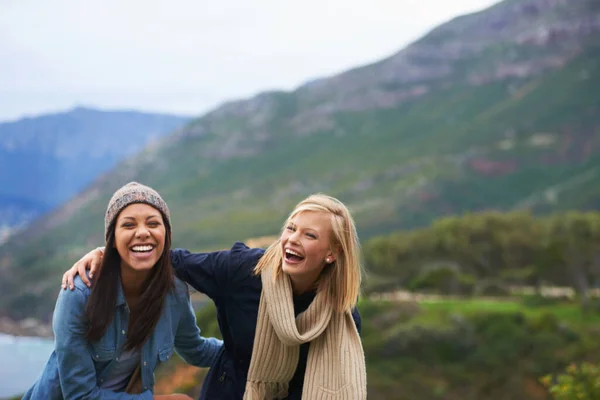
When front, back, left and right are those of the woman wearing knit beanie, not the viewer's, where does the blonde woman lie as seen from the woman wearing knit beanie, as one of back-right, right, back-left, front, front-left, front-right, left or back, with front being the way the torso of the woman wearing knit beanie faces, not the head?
left

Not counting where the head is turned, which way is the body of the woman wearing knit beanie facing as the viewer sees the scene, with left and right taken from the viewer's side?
facing the viewer

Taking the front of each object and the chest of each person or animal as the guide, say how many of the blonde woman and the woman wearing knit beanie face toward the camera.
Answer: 2

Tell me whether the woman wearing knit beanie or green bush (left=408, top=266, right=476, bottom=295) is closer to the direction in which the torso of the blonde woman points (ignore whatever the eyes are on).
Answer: the woman wearing knit beanie

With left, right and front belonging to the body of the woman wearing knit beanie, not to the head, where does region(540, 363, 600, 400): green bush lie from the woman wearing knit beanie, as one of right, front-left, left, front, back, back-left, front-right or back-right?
back-left

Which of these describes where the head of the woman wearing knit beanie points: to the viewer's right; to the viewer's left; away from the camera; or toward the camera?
toward the camera

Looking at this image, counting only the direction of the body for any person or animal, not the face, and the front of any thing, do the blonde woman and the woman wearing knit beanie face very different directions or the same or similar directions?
same or similar directions

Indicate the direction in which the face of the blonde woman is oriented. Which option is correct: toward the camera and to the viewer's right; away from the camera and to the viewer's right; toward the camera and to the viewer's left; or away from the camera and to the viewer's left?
toward the camera and to the viewer's left

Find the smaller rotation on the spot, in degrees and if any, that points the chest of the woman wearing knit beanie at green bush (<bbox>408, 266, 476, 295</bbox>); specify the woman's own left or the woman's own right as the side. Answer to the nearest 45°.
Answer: approximately 135° to the woman's own left
